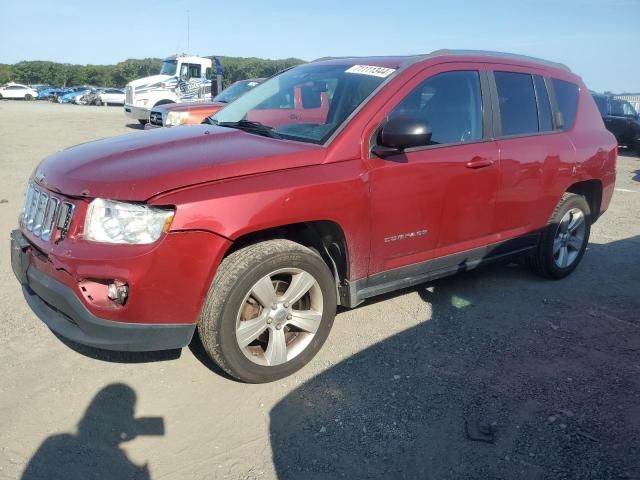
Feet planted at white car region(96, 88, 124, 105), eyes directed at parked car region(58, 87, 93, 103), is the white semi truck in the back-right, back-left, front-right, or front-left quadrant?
back-left

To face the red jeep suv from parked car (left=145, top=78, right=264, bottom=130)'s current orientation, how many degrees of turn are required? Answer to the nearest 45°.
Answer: approximately 45° to its left

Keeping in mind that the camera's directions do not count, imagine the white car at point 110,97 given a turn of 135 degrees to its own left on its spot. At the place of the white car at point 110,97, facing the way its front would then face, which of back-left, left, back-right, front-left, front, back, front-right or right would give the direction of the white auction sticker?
right

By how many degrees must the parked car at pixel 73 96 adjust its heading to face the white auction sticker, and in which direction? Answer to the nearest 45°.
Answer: approximately 45° to its left

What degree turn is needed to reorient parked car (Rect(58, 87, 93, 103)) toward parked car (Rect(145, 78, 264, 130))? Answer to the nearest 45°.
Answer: approximately 45° to its left

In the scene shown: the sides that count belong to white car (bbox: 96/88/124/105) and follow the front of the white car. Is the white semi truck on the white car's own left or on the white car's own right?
on the white car's own left

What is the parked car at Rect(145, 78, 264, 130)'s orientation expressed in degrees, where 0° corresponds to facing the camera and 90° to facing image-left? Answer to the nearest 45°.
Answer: approximately 45°

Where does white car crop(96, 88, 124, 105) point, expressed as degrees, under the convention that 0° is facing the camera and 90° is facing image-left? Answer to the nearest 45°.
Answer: approximately 45°

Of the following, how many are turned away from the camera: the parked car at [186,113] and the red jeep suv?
0

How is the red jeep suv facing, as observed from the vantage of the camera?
facing the viewer and to the left of the viewer

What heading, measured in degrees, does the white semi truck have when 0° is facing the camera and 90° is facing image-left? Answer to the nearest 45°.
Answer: approximately 45°

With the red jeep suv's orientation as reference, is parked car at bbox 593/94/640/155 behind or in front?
behind
